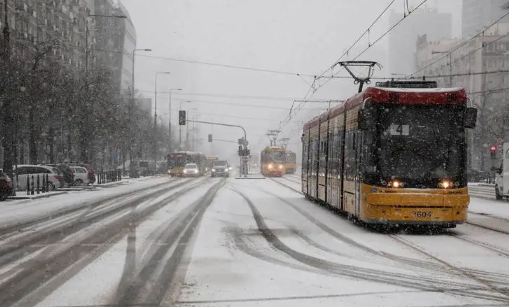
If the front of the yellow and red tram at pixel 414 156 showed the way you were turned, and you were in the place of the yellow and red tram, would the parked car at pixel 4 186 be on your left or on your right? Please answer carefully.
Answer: on your right

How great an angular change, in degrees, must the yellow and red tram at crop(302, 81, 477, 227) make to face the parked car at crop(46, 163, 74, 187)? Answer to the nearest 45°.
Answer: approximately 135° to its right

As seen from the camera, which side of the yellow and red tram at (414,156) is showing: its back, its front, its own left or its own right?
front

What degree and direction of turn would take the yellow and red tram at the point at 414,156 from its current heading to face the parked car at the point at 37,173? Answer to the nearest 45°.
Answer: approximately 135° to its right
